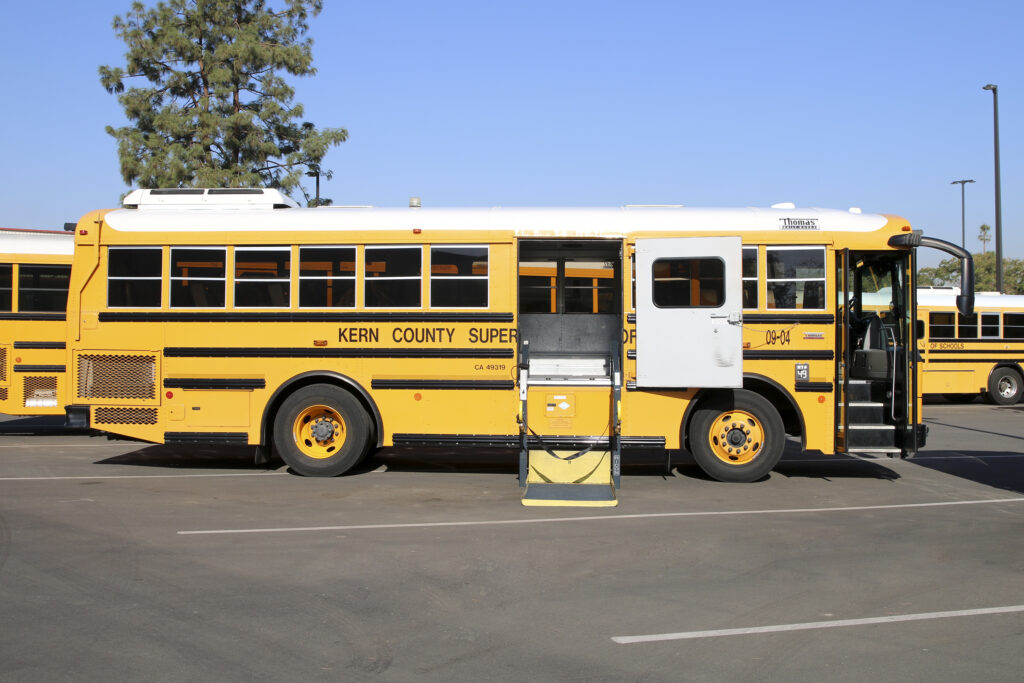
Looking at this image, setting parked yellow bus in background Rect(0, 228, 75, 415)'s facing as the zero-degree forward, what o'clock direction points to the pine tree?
The pine tree is roughly at 4 o'clock from the parked yellow bus in background.

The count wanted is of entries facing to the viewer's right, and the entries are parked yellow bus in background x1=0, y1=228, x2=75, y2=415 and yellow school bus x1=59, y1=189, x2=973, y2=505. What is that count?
1

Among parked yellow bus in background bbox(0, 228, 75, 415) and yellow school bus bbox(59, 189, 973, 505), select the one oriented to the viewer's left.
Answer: the parked yellow bus in background

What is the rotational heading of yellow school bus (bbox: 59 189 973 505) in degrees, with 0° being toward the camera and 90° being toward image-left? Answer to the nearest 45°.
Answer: approximately 270°

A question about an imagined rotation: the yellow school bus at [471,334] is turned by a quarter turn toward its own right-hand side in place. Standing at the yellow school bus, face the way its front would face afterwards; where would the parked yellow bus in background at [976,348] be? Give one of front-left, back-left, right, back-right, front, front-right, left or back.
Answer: back-left

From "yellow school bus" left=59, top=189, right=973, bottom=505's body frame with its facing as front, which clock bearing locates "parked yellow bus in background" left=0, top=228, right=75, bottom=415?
The parked yellow bus in background is roughly at 7 o'clock from the yellow school bus.

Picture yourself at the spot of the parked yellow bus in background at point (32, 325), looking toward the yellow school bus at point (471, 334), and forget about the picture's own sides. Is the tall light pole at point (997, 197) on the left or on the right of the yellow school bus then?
left

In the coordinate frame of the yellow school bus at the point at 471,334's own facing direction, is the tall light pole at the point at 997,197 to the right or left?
on its left
